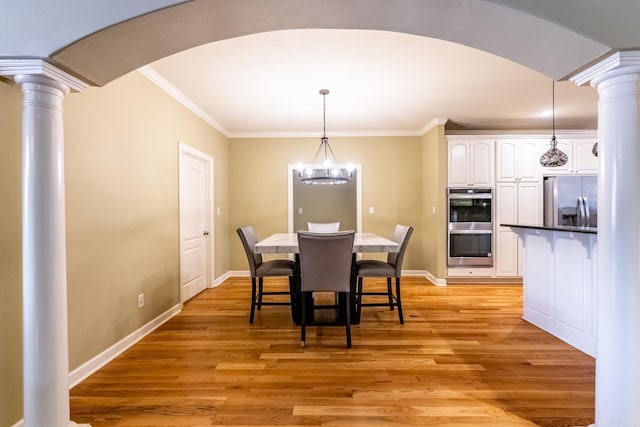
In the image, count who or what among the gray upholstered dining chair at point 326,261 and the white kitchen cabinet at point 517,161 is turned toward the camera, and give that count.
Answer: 1

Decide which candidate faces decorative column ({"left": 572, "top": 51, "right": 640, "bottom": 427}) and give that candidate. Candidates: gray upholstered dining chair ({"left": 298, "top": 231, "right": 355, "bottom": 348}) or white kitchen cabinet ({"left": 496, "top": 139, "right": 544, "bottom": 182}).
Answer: the white kitchen cabinet

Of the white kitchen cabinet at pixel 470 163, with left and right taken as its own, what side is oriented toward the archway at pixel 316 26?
front

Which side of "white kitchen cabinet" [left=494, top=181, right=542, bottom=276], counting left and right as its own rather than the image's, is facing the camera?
front

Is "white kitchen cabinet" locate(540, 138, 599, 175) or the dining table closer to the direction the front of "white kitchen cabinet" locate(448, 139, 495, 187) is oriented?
the dining table

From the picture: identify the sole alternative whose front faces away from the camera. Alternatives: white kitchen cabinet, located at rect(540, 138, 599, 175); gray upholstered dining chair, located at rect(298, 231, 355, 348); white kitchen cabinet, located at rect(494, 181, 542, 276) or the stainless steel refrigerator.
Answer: the gray upholstered dining chair

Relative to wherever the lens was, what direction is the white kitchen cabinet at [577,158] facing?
facing the viewer

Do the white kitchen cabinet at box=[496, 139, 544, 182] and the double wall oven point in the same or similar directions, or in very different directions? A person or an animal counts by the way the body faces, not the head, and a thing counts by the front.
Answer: same or similar directions

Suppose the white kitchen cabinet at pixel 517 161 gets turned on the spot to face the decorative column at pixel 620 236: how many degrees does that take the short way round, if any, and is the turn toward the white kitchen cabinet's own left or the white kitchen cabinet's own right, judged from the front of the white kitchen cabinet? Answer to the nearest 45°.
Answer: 0° — it already faces it

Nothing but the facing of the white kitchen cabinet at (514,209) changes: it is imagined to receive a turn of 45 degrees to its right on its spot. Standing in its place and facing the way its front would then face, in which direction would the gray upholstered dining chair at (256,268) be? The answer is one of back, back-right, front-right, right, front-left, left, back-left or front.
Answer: front

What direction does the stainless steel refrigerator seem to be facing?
toward the camera

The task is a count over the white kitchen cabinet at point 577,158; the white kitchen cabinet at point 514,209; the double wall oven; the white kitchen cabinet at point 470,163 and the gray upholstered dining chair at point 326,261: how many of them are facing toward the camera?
4

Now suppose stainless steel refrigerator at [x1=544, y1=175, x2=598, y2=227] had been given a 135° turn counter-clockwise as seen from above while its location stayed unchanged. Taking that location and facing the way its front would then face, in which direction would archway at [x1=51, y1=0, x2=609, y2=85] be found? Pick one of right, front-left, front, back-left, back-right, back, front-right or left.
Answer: back-right

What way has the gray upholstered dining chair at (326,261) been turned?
away from the camera

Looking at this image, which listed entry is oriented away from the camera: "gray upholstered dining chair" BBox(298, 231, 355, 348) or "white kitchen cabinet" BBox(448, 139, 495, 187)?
the gray upholstered dining chair

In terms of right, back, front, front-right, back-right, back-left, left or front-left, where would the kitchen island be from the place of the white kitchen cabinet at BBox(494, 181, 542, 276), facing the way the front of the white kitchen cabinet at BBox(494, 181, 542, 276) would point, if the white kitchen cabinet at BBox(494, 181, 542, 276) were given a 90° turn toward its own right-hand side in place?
left
